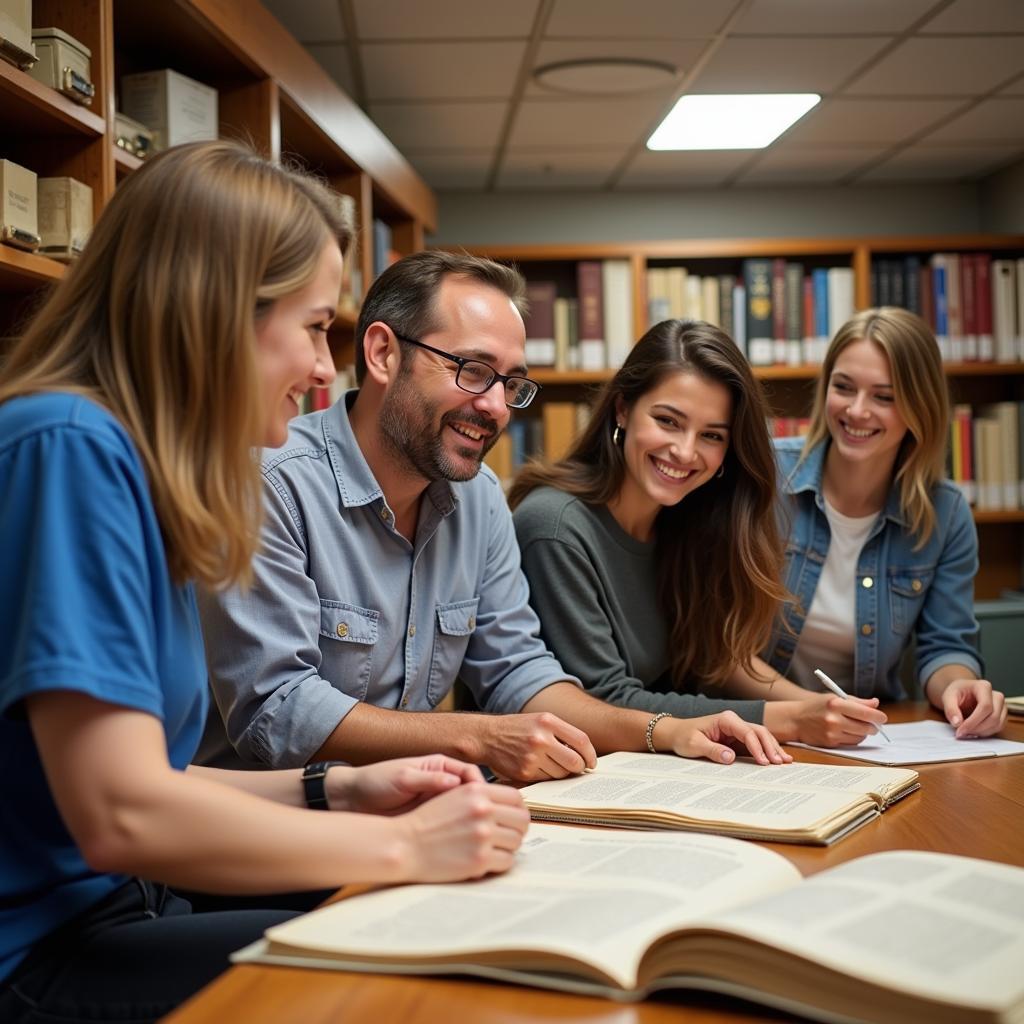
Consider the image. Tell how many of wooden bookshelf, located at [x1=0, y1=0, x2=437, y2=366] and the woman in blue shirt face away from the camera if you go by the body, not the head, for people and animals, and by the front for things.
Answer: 0

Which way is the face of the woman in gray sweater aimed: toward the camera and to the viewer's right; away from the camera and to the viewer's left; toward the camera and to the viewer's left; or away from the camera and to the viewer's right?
toward the camera and to the viewer's left

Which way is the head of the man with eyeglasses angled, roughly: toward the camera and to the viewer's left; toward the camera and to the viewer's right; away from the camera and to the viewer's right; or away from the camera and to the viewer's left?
toward the camera and to the viewer's right

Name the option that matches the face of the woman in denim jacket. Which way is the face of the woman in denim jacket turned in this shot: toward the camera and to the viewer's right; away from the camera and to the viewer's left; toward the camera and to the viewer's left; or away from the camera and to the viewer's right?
toward the camera and to the viewer's left

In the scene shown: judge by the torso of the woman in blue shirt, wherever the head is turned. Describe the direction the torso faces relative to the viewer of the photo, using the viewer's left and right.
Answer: facing to the right of the viewer

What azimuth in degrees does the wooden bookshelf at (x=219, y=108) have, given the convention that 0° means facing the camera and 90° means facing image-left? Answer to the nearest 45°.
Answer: approximately 315°
